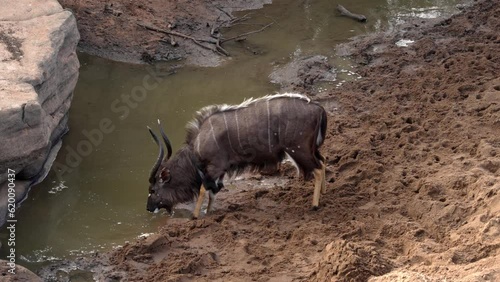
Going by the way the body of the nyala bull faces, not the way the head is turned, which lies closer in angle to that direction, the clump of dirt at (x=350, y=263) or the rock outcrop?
the rock outcrop

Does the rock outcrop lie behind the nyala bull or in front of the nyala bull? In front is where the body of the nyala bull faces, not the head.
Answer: in front

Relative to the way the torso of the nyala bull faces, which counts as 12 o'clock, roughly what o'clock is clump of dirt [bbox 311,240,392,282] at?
The clump of dirt is roughly at 8 o'clock from the nyala bull.

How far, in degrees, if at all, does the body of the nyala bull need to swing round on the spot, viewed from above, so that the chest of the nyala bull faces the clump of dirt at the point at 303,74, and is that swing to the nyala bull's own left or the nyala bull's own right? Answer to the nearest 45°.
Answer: approximately 90° to the nyala bull's own right

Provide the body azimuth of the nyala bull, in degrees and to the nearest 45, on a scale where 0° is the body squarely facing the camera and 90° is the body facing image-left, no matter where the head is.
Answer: approximately 90°
